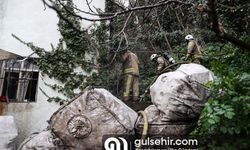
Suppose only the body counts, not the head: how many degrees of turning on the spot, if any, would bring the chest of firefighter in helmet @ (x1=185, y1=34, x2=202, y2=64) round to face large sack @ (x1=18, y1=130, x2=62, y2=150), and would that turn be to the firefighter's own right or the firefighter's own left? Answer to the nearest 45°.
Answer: approximately 45° to the firefighter's own left

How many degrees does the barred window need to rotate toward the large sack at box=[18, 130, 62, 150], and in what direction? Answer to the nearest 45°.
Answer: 0° — it already faces it

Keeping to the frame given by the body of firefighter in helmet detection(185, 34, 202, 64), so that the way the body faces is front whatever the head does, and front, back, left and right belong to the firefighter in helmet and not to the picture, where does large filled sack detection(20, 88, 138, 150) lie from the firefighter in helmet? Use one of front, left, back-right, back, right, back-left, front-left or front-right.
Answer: front-left

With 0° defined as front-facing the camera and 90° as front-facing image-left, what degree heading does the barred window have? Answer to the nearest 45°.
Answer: approximately 0°

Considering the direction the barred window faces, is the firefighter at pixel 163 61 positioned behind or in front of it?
in front

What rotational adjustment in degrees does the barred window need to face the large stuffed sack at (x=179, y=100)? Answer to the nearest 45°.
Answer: approximately 45° to its left

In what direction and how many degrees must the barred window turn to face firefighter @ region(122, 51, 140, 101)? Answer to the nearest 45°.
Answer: approximately 45° to its left

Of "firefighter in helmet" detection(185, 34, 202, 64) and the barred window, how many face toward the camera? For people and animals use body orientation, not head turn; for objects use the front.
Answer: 1

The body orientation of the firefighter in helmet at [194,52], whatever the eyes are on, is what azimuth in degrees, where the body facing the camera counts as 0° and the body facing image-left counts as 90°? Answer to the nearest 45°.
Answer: approximately 90°

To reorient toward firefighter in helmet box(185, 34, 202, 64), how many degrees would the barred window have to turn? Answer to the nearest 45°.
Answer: approximately 45° to its left
